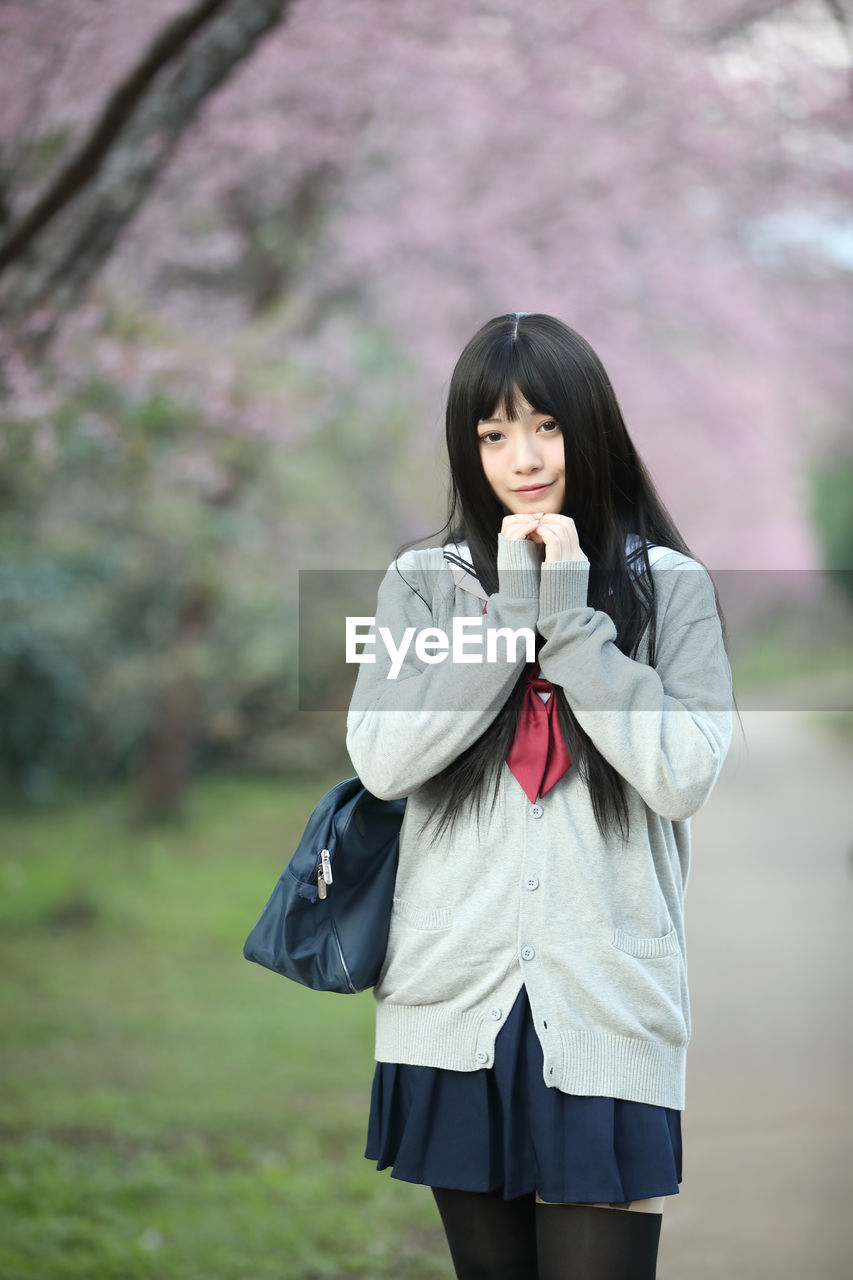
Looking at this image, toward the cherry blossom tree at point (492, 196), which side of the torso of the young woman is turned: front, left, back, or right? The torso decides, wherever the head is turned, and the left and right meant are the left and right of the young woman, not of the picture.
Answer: back

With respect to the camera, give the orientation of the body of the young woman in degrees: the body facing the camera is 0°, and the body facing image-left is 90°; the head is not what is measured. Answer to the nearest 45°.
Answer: approximately 0°
